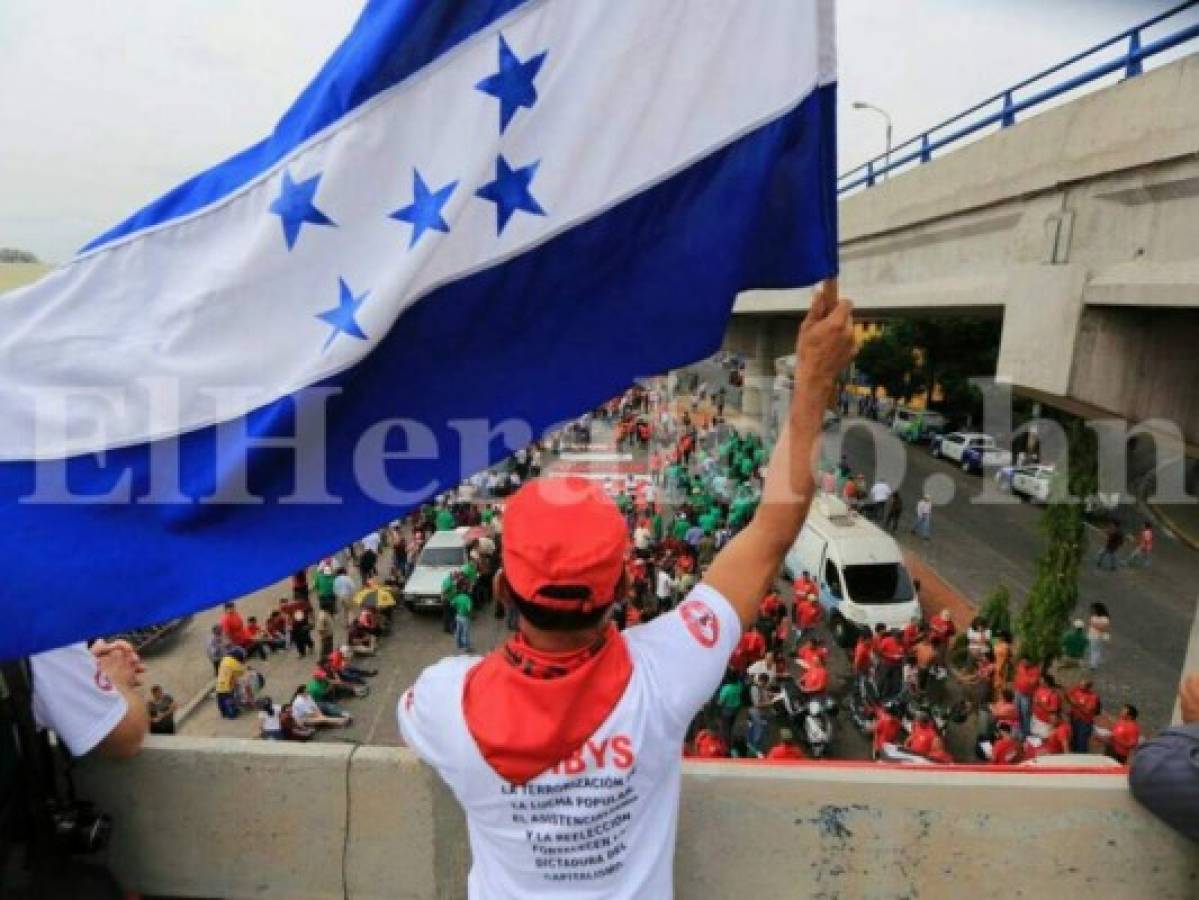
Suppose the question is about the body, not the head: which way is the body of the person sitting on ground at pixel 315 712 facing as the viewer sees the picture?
to the viewer's right

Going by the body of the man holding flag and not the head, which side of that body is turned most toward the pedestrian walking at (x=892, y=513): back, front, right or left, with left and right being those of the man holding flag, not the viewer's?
front

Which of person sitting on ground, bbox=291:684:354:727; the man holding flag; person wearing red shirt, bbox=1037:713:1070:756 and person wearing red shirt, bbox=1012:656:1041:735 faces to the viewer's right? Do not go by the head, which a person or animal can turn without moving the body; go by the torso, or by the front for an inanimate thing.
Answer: the person sitting on ground

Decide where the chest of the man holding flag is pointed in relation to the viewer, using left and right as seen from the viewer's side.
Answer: facing away from the viewer

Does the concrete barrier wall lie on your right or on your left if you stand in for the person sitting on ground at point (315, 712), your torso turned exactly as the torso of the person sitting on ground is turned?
on your right

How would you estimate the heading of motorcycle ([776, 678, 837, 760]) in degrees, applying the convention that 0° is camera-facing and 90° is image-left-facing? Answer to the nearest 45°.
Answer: approximately 315°

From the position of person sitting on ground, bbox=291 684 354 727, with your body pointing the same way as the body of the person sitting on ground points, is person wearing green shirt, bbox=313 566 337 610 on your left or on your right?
on your left

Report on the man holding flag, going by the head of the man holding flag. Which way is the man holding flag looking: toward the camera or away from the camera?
away from the camera

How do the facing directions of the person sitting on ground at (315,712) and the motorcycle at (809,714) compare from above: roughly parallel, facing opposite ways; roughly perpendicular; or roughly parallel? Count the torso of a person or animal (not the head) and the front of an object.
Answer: roughly perpendicular

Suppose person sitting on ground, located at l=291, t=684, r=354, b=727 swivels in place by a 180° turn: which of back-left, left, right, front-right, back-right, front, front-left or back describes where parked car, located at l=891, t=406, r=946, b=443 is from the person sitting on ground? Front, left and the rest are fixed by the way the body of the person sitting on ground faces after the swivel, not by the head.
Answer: back-right

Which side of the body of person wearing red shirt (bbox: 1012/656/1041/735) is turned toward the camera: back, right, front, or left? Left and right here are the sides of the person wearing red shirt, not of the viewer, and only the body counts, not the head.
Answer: back

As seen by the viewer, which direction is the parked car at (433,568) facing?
toward the camera
